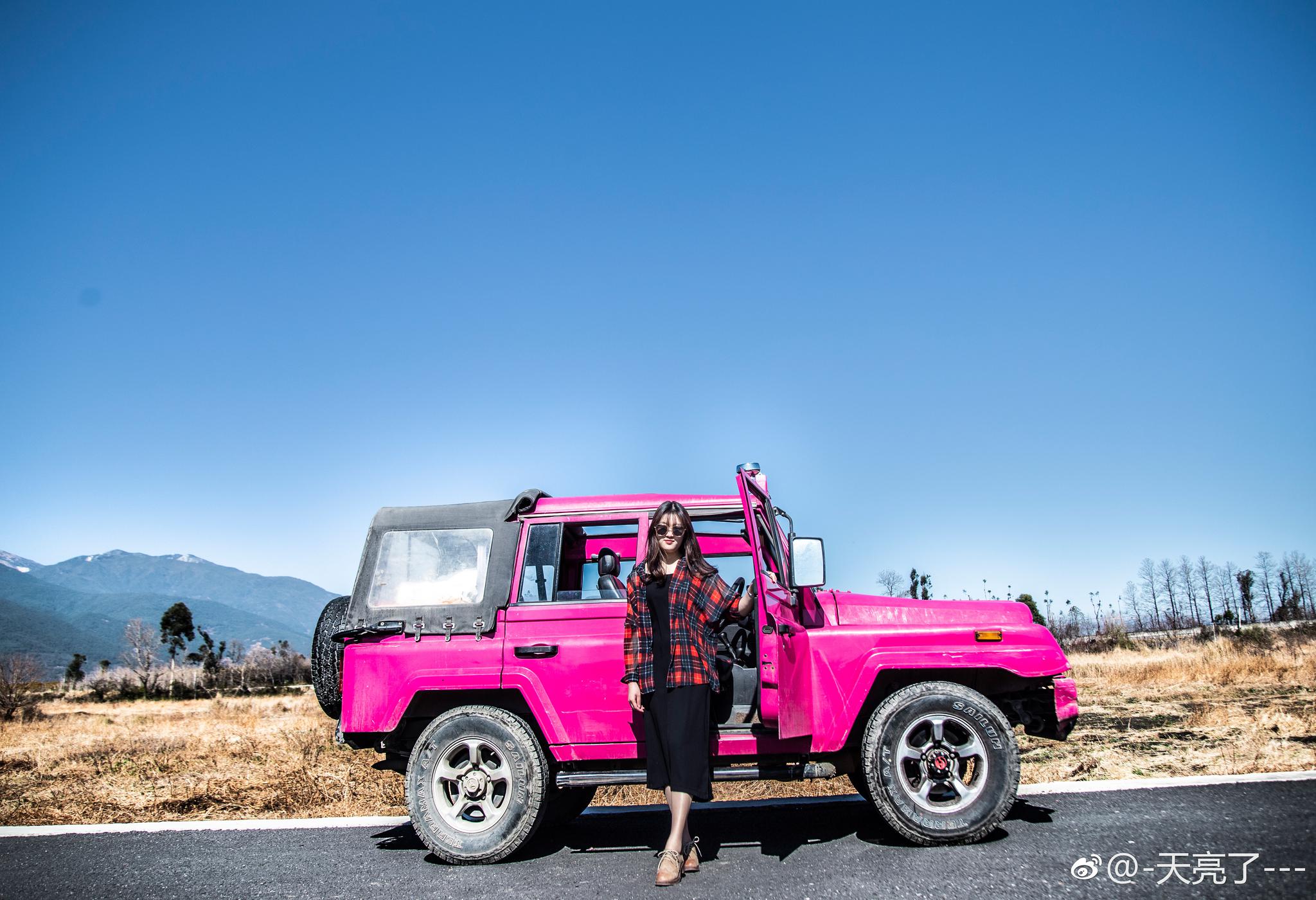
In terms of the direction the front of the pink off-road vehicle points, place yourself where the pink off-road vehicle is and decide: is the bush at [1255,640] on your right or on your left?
on your left

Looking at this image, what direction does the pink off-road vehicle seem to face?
to the viewer's right

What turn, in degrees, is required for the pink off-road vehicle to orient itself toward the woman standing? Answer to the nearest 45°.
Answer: approximately 45° to its right
